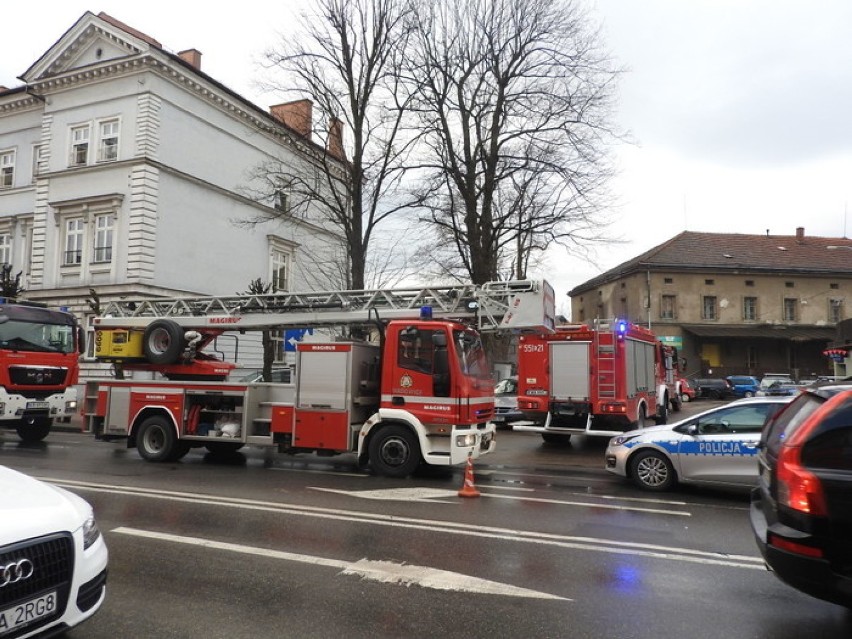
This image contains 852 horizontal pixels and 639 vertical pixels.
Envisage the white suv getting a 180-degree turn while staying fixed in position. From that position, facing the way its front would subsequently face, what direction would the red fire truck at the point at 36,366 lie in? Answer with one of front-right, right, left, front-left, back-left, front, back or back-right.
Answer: front-right

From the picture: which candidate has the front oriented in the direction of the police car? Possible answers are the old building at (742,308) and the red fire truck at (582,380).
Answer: the old building

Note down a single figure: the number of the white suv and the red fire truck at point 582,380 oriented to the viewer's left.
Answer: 0

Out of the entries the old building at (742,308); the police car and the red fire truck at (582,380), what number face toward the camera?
1

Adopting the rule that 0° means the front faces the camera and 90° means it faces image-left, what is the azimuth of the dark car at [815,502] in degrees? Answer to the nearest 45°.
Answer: approximately 225°

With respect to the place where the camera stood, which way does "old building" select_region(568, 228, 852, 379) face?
facing the viewer

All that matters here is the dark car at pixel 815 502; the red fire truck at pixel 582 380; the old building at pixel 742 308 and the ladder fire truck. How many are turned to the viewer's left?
0

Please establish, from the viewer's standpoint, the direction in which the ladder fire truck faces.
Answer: facing the viewer and to the right of the viewer

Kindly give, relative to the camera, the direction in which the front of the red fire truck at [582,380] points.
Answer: facing away from the viewer and to the right of the viewer

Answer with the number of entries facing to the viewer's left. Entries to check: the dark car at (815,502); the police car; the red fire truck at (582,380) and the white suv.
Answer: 1

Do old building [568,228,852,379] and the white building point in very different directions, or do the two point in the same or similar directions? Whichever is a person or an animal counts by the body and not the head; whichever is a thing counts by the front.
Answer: same or similar directions

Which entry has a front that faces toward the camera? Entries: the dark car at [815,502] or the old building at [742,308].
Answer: the old building

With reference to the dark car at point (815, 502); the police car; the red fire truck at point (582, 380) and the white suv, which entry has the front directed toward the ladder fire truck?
the police car

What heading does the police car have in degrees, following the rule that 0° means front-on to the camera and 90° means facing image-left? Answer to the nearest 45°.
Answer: approximately 90°

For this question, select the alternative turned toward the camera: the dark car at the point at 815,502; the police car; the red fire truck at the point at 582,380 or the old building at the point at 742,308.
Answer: the old building
